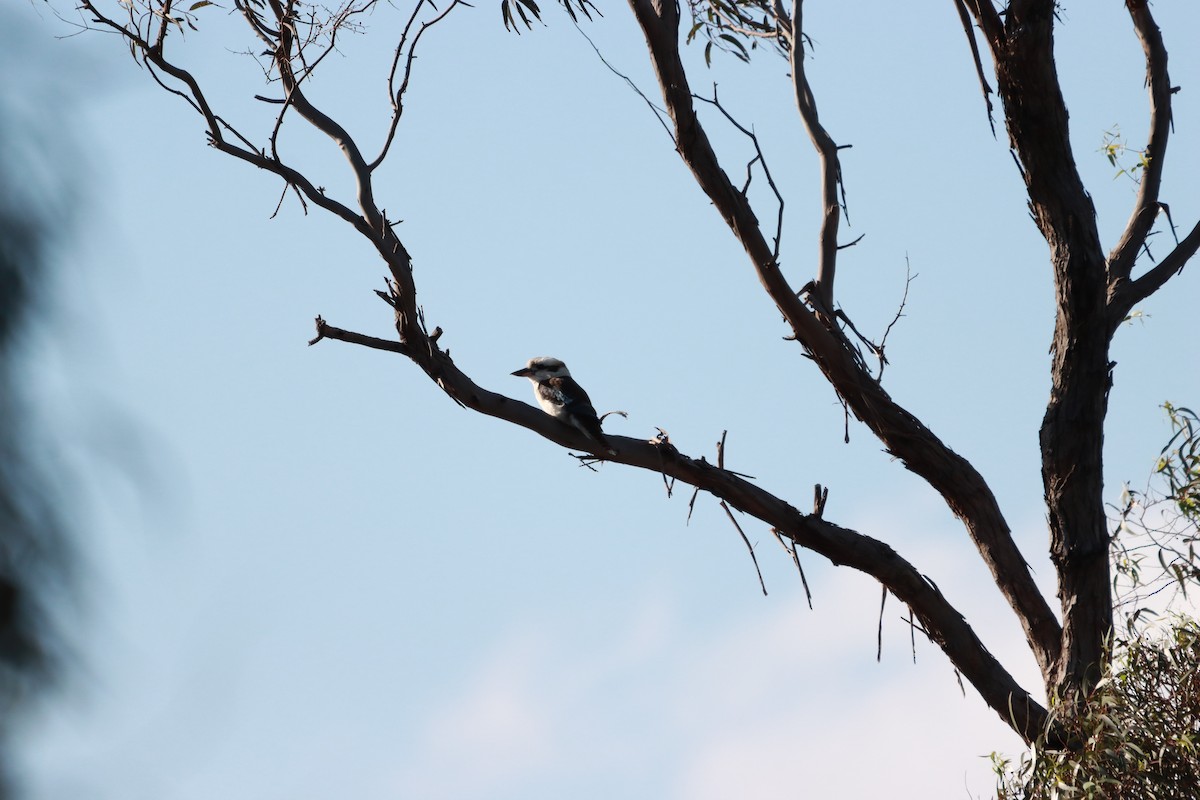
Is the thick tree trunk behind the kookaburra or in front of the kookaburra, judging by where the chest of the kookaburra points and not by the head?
behind

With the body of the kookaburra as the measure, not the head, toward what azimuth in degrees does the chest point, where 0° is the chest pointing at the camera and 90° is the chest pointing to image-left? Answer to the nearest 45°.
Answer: approximately 90°
